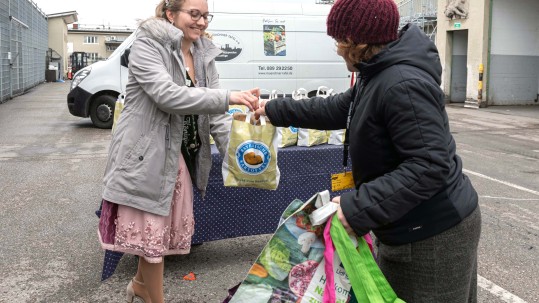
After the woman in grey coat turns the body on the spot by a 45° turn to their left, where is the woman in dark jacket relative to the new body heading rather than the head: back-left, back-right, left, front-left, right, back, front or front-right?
front-right

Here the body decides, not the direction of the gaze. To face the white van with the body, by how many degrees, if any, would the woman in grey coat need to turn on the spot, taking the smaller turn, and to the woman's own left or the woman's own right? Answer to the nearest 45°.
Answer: approximately 135° to the woman's own left

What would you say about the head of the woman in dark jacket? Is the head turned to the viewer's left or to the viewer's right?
to the viewer's left

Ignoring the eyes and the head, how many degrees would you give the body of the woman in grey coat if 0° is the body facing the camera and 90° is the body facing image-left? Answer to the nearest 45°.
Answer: approximately 315°

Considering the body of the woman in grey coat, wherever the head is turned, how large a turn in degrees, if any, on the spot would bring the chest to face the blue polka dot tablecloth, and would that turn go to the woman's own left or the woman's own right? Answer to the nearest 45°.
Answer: approximately 90° to the woman's own left
